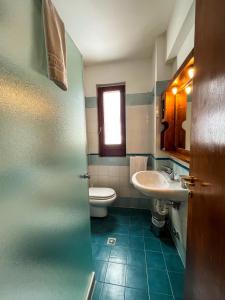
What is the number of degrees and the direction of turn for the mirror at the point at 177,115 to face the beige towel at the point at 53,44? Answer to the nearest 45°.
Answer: approximately 90° to its left

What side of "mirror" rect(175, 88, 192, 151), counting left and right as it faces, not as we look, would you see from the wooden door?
left

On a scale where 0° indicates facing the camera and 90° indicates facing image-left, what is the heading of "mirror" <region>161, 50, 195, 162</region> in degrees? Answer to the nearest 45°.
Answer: approximately 90°

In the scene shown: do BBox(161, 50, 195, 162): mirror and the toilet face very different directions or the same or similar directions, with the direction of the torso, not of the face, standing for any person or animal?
very different directions
